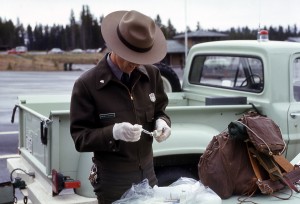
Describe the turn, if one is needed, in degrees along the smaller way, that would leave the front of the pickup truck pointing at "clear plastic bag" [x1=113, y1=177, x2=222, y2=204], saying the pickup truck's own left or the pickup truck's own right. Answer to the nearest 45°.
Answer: approximately 135° to the pickup truck's own right

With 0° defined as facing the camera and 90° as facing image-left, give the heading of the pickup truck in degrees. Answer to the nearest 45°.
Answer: approximately 225°

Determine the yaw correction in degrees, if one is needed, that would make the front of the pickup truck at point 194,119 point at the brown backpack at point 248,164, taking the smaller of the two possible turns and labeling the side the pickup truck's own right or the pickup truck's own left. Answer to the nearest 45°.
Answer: approximately 135° to the pickup truck's own right
